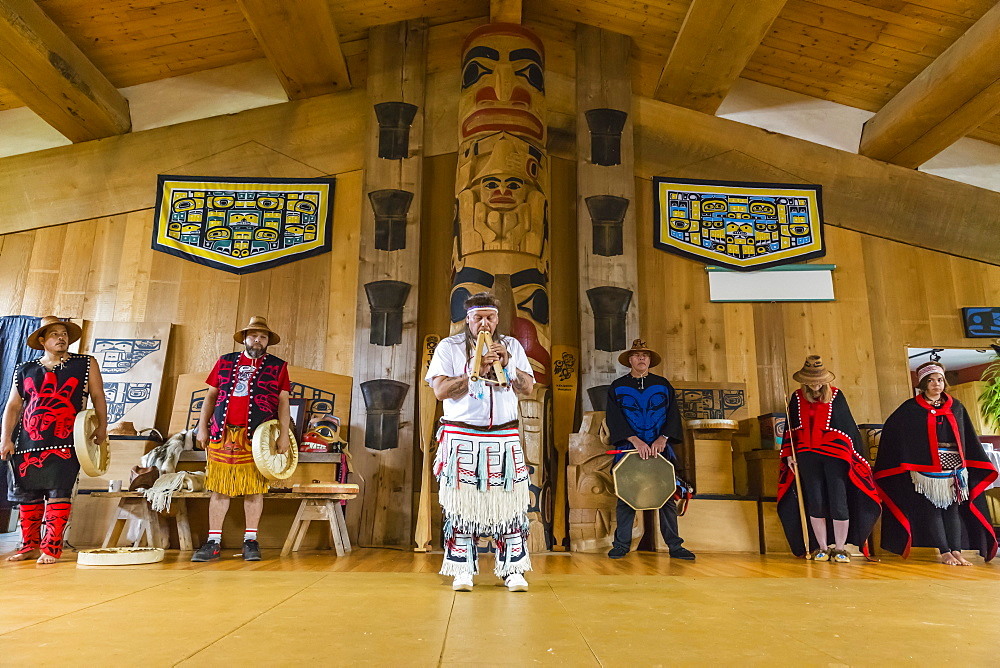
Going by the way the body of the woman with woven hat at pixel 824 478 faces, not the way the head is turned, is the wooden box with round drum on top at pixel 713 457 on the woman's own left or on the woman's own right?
on the woman's own right

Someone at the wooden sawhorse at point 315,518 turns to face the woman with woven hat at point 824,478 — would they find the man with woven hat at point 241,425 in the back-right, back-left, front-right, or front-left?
back-right

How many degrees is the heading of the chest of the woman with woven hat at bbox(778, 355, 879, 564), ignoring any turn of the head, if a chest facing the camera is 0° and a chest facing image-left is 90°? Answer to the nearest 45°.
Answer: approximately 0°

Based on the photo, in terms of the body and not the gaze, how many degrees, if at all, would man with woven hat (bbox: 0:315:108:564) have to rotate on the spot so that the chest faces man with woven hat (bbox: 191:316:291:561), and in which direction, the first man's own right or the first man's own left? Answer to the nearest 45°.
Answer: approximately 45° to the first man's own left

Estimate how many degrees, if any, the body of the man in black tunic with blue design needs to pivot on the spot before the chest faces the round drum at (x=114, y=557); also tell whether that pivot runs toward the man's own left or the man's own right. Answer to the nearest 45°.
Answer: approximately 45° to the man's own right

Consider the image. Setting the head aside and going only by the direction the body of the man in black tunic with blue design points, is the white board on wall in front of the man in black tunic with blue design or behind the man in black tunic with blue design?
behind

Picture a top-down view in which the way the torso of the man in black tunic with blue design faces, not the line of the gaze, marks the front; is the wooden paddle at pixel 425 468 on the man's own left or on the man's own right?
on the man's own right

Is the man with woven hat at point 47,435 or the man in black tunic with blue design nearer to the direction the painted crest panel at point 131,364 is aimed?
the man with woven hat

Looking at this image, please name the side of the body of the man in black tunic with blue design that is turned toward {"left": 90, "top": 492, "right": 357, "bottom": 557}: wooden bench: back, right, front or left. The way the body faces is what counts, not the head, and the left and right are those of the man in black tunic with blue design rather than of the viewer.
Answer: right
